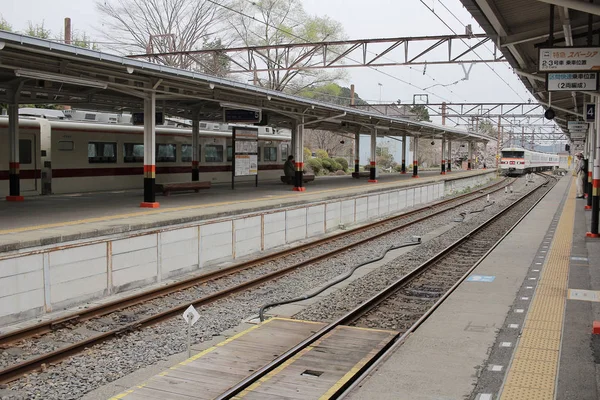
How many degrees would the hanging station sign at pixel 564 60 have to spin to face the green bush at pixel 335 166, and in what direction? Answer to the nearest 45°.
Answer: approximately 135° to its right

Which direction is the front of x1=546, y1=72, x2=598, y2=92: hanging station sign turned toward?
toward the camera

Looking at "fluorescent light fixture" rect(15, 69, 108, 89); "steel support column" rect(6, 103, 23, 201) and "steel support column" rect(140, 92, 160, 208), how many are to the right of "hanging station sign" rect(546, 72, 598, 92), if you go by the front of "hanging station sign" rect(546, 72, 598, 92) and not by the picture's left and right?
3

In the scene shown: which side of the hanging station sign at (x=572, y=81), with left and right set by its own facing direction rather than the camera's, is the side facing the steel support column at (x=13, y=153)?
right

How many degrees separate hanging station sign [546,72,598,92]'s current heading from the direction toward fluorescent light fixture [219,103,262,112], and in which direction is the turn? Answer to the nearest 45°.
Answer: approximately 135° to its right

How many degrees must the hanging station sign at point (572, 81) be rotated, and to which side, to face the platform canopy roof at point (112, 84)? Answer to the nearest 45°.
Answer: approximately 90° to its right

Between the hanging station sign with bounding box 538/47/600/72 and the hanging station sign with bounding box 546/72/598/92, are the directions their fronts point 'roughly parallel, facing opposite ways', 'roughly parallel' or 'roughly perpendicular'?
roughly parallel

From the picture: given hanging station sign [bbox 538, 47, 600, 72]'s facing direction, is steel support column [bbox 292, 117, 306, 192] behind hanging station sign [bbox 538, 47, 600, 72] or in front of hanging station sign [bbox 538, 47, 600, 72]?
behind

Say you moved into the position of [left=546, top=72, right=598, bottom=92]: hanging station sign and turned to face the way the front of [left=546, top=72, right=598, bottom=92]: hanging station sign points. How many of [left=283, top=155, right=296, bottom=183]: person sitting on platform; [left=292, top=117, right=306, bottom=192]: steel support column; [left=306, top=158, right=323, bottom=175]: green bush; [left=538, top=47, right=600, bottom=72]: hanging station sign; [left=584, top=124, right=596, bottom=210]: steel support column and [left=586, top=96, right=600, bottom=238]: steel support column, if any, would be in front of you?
1

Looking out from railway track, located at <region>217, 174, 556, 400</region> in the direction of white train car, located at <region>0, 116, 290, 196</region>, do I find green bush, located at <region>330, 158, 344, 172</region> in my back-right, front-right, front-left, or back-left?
front-right

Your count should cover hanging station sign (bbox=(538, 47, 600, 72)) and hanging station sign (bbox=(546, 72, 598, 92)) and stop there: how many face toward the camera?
2
